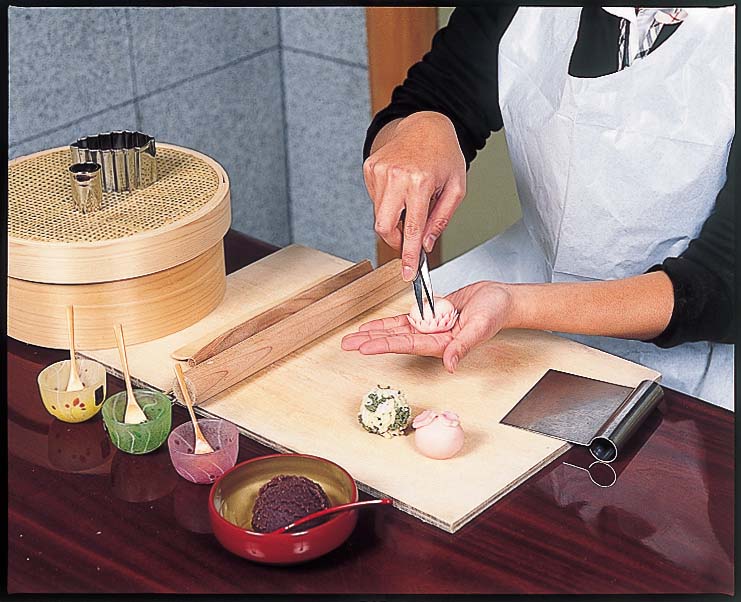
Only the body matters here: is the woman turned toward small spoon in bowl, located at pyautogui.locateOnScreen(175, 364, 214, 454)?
yes

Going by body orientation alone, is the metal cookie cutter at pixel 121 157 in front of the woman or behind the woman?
in front

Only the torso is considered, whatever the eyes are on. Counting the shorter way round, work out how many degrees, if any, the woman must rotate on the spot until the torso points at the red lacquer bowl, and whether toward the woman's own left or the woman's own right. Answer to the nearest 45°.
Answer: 0° — they already face it

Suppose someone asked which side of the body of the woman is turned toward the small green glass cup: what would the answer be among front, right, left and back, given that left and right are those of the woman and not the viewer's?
front

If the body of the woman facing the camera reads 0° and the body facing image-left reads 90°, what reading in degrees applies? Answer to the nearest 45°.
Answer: approximately 45°

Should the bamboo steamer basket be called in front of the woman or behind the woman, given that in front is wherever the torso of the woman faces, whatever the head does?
in front

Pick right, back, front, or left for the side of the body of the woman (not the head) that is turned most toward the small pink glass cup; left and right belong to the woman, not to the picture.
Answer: front
